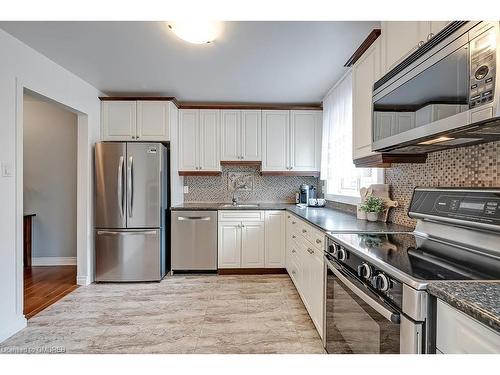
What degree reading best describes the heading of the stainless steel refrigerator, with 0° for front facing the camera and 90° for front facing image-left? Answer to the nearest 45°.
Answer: approximately 0°

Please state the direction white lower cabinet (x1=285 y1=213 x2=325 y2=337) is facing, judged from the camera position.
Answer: facing to the left of the viewer

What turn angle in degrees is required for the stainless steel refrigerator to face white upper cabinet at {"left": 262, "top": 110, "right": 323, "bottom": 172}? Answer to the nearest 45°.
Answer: approximately 90° to its left

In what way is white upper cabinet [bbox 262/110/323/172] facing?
toward the camera

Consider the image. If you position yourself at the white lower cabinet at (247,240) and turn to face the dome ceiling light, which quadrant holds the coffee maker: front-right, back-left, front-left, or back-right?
back-left

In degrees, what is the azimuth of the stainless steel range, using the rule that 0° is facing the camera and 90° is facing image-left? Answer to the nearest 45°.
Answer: approximately 45°

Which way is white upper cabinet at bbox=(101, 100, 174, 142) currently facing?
toward the camera

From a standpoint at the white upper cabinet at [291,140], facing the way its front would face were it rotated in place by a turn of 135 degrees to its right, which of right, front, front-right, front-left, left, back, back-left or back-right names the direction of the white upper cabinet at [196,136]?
front-left

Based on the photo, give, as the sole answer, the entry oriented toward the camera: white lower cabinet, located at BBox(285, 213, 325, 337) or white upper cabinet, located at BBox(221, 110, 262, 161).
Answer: the white upper cabinet

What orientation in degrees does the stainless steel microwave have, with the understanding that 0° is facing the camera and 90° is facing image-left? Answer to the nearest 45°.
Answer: approximately 45°

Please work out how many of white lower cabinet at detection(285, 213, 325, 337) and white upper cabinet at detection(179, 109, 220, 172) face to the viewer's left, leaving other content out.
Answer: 1

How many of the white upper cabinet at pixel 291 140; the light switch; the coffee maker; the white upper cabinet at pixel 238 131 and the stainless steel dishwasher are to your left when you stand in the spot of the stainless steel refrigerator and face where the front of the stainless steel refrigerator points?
4

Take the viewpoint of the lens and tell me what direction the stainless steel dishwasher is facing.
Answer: facing the viewer

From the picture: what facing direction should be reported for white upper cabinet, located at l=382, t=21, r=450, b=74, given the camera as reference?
facing the viewer and to the left of the viewer

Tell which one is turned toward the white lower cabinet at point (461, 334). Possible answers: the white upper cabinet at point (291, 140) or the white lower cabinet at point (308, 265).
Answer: the white upper cabinet
